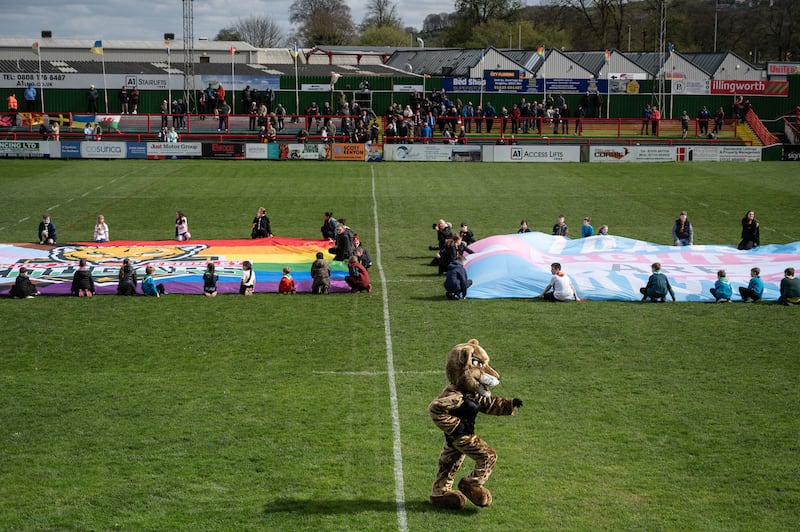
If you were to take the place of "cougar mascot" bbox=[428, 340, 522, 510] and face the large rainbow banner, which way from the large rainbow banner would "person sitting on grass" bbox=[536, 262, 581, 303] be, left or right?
right

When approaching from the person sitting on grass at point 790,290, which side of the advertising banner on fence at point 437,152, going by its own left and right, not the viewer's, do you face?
front

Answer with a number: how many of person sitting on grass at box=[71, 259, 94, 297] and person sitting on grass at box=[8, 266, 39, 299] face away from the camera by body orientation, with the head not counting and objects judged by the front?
2

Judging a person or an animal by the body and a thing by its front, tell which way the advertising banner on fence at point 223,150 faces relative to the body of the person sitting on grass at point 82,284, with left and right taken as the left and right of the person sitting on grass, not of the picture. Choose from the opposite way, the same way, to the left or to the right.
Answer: the opposite way

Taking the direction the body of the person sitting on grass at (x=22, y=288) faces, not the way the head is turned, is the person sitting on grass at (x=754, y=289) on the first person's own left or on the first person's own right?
on the first person's own right

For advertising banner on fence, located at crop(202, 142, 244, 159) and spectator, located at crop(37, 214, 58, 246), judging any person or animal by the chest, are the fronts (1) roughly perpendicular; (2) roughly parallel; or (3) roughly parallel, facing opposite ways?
roughly parallel

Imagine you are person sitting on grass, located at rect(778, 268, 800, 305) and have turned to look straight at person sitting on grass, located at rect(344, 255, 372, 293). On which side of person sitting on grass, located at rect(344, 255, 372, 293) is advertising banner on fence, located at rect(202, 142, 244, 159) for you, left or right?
right

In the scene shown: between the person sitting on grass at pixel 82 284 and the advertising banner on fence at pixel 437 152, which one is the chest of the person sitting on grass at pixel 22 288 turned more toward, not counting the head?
the advertising banner on fence

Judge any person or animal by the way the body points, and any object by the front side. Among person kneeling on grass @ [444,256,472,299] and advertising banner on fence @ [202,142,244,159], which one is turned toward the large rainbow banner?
the advertising banner on fence

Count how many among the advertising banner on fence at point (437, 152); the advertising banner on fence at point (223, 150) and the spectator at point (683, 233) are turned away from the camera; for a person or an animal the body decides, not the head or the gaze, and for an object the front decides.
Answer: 0

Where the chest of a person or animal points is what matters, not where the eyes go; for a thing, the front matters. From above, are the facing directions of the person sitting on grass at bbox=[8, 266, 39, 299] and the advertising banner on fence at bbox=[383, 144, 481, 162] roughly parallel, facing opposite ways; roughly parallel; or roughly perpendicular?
roughly parallel, facing opposite ways

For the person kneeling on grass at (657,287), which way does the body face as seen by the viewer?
away from the camera

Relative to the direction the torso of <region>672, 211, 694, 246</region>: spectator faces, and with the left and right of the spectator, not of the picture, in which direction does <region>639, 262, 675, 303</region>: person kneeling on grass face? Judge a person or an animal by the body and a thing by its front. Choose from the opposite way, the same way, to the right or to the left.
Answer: the opposite way

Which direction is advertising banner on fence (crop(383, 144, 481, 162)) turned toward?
toward the camera

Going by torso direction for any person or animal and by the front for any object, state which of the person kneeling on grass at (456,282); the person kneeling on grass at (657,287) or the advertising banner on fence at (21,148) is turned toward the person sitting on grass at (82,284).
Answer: the advertising banner on fence

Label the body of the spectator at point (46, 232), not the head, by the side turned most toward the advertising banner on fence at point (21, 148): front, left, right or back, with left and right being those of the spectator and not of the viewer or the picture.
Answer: back

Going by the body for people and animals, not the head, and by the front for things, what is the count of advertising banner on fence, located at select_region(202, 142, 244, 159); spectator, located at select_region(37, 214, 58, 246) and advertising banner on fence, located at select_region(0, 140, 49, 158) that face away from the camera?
0

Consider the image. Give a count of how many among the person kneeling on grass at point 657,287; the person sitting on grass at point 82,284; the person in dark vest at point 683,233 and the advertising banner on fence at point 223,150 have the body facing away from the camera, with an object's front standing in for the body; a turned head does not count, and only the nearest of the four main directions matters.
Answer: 2

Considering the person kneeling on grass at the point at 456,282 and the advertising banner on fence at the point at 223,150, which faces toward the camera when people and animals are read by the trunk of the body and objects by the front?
the advertising banner on fence

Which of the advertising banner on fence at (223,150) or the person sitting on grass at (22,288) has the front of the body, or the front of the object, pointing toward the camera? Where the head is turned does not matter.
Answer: the advertising banner on fence

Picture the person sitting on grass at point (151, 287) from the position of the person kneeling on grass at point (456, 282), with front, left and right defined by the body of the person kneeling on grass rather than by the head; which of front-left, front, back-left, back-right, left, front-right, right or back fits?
back-left

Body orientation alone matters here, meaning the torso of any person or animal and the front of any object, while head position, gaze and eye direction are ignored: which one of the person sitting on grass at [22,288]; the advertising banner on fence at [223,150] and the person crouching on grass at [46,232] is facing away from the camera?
the person sitting on grass
